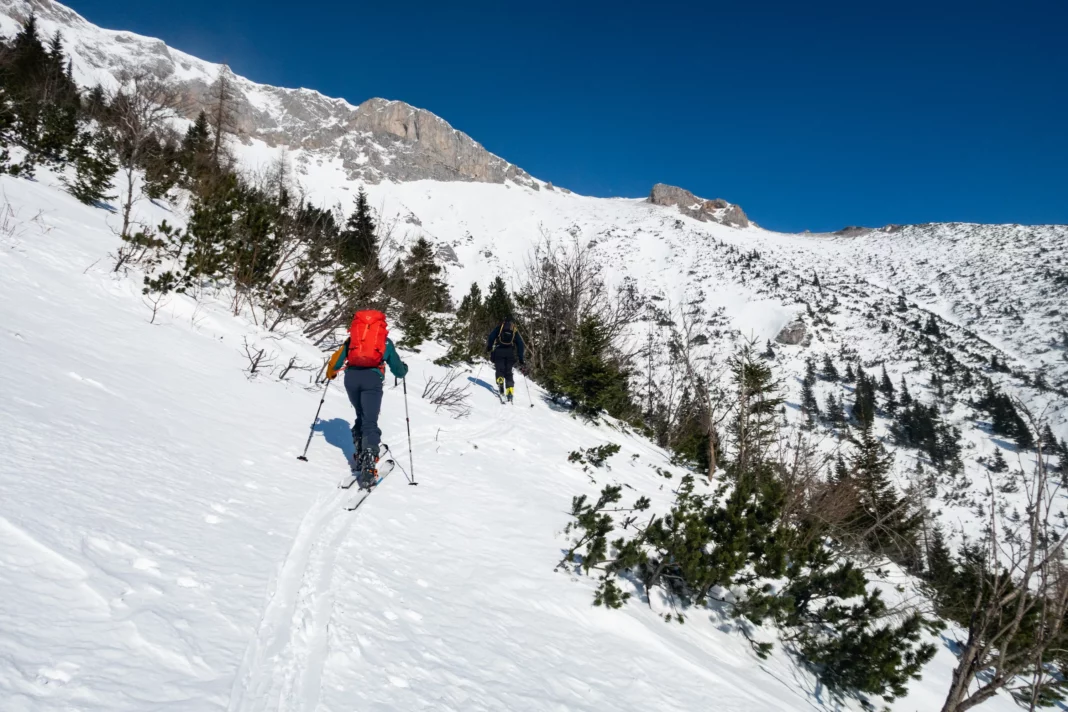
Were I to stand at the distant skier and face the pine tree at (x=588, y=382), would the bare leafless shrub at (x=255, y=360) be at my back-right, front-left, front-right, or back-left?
back-right

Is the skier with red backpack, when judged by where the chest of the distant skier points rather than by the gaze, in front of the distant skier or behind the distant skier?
behind

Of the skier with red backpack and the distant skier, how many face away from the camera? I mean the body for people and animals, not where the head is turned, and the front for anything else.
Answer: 2

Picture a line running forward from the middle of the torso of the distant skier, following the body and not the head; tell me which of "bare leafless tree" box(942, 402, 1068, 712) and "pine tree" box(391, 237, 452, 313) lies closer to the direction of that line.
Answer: the pine tree

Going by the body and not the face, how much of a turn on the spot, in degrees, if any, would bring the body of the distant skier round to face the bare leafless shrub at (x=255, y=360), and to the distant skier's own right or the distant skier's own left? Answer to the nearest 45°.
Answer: approximately 135° to the distant skier's own left

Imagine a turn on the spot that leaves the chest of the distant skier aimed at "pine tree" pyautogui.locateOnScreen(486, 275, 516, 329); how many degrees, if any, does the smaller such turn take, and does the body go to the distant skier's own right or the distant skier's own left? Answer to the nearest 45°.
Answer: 0° — they already face it

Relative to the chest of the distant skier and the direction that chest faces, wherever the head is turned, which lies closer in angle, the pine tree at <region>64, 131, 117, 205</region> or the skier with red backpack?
the pine tree

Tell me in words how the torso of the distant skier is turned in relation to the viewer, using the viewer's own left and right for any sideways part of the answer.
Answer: facing away from the viewer

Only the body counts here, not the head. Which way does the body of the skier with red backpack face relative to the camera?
away from the camera

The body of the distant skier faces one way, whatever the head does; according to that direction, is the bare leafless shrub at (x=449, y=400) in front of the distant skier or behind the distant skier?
behind

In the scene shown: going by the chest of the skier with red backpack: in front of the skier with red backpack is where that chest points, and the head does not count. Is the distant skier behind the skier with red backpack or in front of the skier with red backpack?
in front

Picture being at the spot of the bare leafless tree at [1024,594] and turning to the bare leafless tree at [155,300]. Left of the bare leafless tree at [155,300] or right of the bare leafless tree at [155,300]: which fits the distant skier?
right
